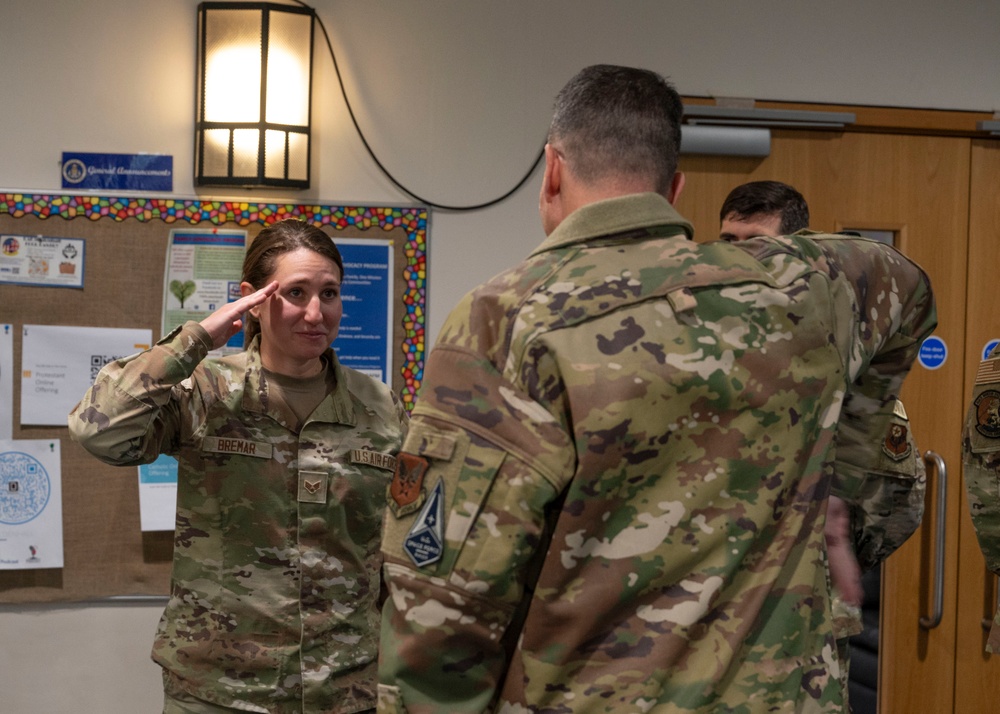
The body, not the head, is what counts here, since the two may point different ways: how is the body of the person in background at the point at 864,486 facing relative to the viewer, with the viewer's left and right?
facing the viewer and to the left of the viewer

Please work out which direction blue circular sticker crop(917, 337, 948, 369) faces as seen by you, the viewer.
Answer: facing the viewer

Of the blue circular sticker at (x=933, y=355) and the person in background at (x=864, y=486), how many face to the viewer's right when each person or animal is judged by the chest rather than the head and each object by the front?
0

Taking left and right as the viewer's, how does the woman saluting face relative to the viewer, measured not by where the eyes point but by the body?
facing the viewer and to the right of the viewer

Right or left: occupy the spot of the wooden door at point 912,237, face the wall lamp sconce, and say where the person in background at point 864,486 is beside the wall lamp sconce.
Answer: left

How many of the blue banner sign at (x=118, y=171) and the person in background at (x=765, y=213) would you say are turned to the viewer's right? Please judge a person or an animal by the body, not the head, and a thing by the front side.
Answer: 0

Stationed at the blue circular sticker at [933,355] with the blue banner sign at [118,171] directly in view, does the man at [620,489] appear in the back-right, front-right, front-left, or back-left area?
front-left

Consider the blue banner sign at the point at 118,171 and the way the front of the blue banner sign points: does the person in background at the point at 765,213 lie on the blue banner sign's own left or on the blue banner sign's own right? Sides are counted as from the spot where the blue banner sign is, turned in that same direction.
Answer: on the blue banner sign's own left

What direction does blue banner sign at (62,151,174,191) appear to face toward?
toward the camera

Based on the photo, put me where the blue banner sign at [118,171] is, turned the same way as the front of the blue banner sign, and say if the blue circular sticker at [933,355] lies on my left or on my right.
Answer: on my left

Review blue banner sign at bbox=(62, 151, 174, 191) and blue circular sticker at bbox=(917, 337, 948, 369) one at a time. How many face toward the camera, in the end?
2

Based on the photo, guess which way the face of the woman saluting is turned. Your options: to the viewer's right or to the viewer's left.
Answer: to the viewer's right
